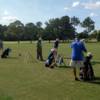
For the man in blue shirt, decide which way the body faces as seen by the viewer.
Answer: away from the camera
